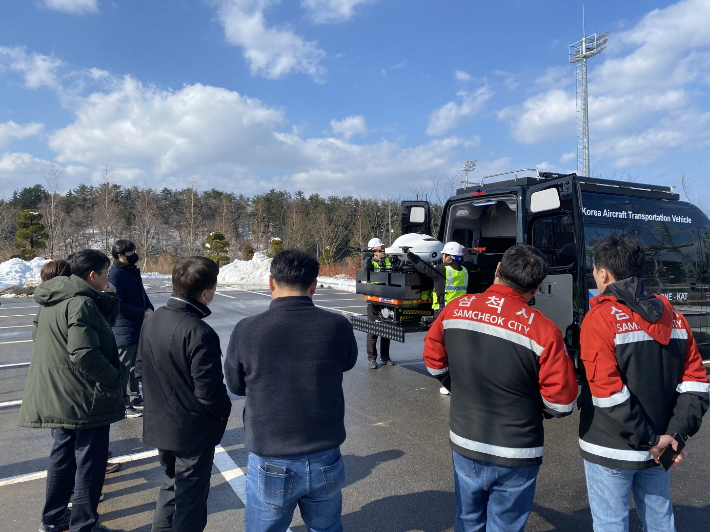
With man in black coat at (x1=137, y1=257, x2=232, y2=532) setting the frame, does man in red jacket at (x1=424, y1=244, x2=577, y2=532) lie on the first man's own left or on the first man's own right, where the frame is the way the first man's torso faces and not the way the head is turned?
on the first man's own right

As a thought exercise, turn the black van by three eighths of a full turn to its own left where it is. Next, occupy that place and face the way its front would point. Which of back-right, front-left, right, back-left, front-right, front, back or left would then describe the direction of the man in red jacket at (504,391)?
left

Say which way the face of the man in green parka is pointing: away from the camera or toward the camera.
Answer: away from the camera

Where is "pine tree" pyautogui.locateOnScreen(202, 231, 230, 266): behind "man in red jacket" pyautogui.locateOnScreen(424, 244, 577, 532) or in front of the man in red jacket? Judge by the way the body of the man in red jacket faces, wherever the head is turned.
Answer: in front

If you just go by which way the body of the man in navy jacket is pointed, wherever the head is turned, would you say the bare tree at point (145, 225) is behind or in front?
in front

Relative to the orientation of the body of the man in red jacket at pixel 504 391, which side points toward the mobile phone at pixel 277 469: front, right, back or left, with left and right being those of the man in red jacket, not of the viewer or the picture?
left

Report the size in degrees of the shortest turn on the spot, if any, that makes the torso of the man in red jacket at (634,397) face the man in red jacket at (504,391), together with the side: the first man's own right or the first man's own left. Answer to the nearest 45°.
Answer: approximately 90° to the first man's own left

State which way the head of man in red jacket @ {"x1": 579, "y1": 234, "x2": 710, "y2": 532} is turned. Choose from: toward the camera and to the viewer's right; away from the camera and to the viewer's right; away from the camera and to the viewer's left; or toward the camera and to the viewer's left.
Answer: away from the camera and to the viewer's left

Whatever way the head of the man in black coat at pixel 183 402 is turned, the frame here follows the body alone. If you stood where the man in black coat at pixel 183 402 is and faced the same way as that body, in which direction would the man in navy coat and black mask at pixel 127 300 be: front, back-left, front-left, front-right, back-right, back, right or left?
front-left

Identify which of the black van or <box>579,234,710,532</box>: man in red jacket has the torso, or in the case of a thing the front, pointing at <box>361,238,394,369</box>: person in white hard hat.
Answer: the man in red jacket

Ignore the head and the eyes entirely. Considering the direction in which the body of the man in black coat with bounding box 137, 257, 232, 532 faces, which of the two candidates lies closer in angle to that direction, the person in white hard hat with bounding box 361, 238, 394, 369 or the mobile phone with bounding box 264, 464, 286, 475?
the person in white hard hat

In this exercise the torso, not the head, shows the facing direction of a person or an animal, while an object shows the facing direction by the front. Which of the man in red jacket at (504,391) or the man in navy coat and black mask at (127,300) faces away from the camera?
the man in red jacket

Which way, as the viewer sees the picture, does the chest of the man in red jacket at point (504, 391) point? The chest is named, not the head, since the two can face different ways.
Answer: away from the camera

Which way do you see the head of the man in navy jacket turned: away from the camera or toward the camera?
away from the camera

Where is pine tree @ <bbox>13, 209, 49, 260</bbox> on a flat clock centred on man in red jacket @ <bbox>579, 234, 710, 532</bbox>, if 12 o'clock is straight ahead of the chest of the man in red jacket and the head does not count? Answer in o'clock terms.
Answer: The pine tree is roughly at 11 o'clock from the man in red jacket.

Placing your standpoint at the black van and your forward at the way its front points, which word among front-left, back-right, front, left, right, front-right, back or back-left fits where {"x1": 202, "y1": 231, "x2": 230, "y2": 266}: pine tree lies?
left

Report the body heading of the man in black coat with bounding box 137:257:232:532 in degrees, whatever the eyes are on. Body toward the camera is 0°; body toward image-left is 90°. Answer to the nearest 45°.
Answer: approximately 225°
